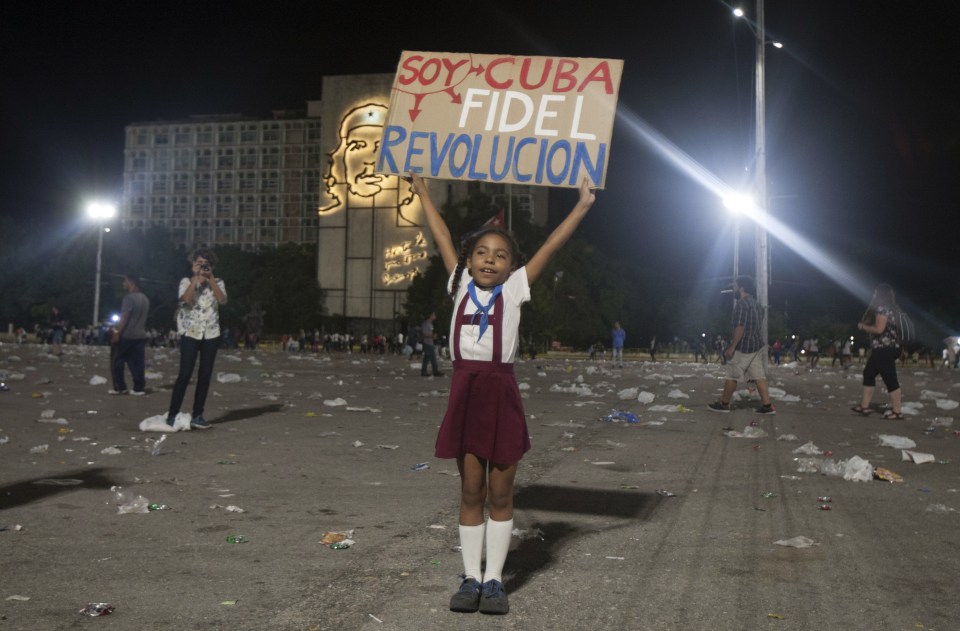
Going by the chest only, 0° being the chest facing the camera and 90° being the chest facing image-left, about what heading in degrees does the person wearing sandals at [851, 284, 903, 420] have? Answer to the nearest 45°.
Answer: approximately 90°

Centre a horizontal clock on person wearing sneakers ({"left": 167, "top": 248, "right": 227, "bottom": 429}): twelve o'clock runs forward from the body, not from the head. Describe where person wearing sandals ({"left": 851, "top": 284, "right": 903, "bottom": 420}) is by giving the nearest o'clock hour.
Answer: person wearing sandals ({"left": 851, "top": 284, "right": 903, "bottom": 420}) is roughly at 9 o'clock from person wearing sneakers ({"left": 167, "top": 248, "right": 227, "bottom": 429}).

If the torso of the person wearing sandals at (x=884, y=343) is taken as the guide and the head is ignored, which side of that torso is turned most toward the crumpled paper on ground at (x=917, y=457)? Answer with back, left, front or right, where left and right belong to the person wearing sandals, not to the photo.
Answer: left
